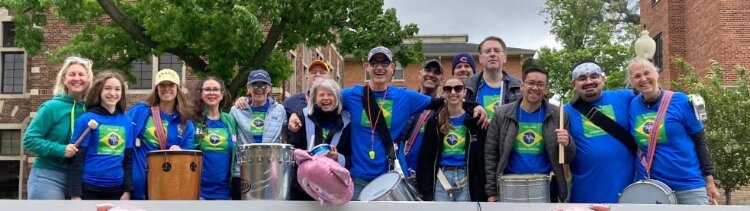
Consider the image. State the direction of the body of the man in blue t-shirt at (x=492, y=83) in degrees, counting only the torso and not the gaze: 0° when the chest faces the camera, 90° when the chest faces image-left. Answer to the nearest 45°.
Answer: approximately 0°

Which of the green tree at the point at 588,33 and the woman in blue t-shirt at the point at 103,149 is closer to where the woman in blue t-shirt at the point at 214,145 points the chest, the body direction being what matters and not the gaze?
the woman in blue t-shirt

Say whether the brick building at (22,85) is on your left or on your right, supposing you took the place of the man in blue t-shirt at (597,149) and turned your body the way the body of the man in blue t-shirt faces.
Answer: on your right

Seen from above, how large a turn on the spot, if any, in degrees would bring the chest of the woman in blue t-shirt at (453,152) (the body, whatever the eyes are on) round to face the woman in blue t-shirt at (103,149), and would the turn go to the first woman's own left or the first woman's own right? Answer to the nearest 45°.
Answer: approximately 90° to the first woman's own right

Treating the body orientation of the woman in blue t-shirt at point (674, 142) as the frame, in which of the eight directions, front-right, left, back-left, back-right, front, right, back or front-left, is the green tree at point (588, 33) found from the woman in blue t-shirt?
back-right

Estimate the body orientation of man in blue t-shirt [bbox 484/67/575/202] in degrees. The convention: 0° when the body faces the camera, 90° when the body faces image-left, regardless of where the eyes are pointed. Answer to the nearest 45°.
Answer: approximately 0°

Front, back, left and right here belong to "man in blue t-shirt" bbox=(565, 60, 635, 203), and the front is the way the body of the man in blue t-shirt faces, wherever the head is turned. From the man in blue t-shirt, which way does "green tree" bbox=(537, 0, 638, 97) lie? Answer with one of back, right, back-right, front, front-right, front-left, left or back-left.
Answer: back
